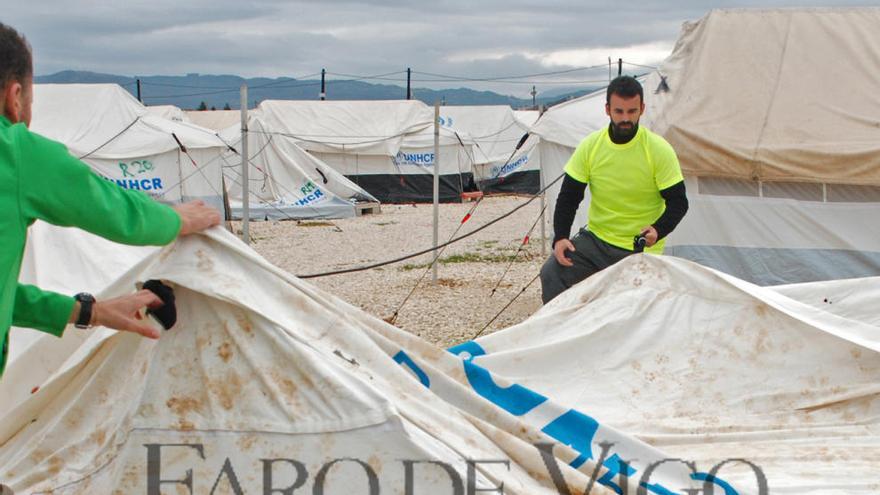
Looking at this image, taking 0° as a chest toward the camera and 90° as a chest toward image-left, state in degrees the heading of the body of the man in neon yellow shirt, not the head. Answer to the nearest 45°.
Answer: approximately 0°

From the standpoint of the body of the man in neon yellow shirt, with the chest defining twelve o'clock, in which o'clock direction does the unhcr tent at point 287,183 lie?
The unhcr tent is roughly at 5 o'clock from the man in neon yellow shirt.

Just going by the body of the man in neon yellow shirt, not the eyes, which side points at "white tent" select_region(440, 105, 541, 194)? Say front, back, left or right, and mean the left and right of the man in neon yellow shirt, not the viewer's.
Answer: back

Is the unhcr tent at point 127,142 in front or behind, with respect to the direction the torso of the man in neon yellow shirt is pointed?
behind

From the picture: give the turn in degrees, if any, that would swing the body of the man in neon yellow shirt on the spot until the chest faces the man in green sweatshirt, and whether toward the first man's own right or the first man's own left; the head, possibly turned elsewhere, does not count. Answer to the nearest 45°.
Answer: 0° — they already face them

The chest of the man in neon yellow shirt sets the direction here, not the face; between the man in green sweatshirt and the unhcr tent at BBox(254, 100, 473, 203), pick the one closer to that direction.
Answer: the man in green sweatshirt

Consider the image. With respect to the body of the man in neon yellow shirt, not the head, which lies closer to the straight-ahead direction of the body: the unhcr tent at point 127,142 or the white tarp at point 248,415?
the white tarp

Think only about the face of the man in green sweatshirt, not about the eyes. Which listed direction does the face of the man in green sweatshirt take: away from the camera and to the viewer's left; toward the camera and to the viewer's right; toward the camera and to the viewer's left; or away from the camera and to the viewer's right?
away from the camera and to the viewer's right

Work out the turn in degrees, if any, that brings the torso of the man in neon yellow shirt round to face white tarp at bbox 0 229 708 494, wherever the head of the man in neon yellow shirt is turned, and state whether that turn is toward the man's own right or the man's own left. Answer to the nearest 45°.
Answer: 0° — they already face it
